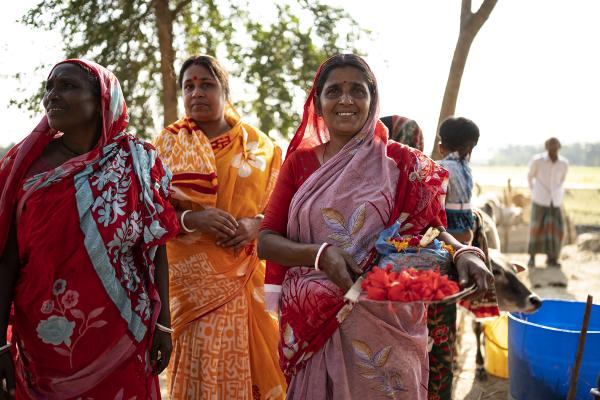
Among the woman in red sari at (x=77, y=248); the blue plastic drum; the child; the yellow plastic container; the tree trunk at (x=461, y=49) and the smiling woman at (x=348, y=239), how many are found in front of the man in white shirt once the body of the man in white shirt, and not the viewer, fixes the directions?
6

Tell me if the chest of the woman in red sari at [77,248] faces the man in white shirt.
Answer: no

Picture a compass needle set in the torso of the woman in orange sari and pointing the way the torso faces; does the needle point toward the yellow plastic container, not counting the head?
no

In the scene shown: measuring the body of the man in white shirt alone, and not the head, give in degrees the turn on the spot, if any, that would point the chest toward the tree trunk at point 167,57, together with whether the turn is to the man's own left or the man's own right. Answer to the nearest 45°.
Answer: approximately 45° to the man's own right

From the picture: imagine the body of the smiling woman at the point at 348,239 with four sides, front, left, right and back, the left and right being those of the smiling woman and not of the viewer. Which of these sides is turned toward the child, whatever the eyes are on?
back

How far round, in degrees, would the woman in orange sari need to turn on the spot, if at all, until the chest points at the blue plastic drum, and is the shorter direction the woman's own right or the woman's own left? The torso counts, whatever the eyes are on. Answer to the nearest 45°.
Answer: approximately 90° to the woman's own left

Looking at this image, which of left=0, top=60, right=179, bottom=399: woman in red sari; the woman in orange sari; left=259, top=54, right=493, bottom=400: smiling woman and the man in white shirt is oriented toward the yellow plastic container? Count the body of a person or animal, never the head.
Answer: the man in white shirt

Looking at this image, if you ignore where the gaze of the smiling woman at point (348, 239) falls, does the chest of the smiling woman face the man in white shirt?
no

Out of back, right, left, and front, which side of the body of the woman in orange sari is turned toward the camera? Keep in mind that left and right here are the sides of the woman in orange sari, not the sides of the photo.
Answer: front

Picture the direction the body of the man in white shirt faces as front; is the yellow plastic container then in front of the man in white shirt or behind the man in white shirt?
in front

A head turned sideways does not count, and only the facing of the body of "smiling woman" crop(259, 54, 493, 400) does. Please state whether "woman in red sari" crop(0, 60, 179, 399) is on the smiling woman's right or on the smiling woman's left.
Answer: on the smiling woman's right

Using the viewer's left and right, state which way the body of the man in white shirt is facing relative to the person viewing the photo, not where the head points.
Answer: facing the viewer

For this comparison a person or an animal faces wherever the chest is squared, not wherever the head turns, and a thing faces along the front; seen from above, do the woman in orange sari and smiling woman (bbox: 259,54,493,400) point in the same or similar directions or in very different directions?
same or similar directions

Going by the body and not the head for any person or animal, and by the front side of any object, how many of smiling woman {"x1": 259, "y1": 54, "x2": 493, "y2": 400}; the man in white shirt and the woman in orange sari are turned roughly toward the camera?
3

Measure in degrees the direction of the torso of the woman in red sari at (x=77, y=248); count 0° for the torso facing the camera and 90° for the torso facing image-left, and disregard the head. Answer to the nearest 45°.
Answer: approximately 45°
